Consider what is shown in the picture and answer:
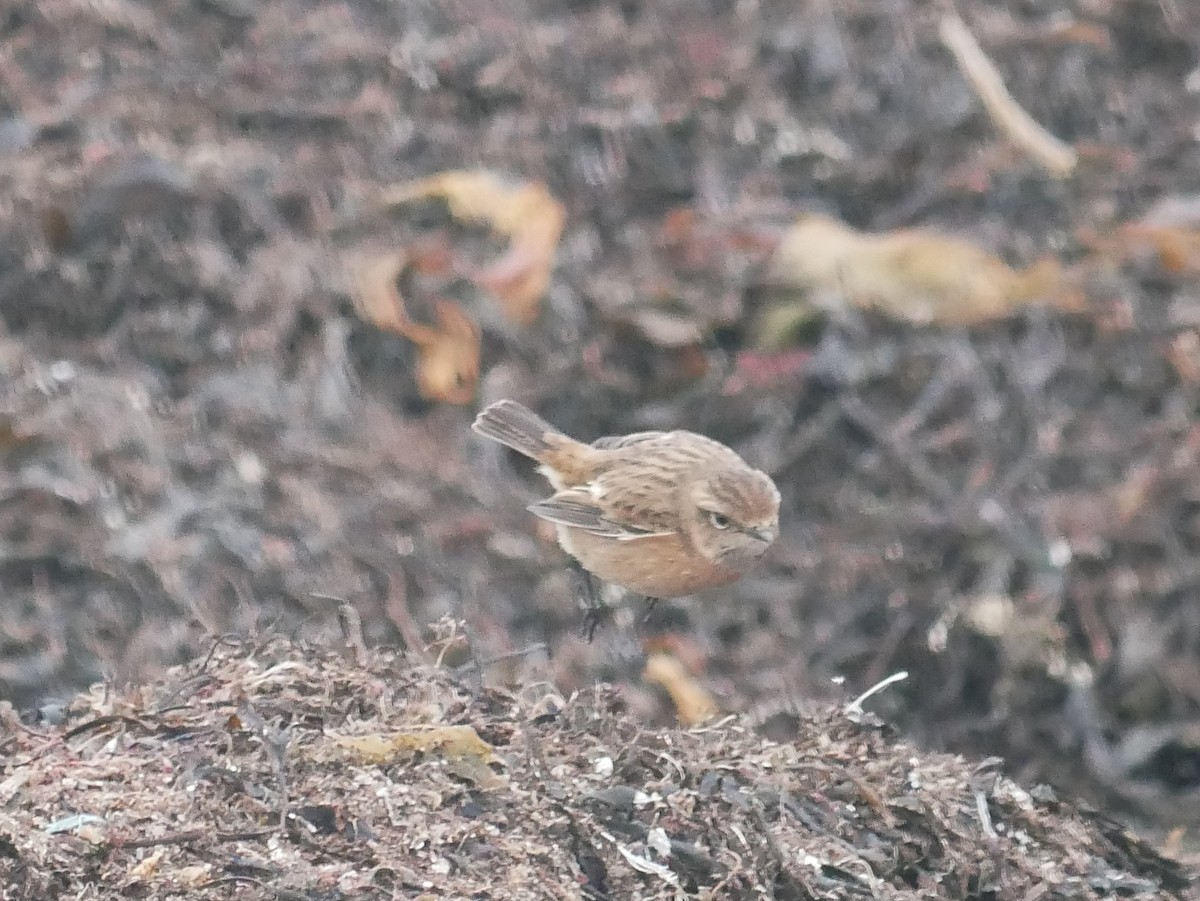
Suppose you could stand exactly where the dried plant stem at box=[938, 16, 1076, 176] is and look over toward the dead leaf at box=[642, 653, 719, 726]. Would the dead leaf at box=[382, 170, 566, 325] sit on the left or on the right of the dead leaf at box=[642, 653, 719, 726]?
right

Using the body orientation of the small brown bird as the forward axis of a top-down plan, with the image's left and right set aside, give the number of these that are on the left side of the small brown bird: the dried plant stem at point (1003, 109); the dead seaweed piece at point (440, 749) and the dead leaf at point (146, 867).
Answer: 1

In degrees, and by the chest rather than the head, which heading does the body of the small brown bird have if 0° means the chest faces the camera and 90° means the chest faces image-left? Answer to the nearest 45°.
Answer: approximately 315°

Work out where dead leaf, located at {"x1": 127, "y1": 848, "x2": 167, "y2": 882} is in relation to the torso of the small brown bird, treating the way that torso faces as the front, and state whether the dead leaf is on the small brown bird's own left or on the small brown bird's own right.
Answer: on the small brown bird's own right

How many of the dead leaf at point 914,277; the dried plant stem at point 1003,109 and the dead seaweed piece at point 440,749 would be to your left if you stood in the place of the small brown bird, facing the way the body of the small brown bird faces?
2

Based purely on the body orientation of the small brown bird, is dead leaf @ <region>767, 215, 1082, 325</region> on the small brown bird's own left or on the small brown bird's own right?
on the small brown bird's own left

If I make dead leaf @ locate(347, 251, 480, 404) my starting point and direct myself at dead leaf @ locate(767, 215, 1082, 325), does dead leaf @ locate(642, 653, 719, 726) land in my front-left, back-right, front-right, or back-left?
front-right

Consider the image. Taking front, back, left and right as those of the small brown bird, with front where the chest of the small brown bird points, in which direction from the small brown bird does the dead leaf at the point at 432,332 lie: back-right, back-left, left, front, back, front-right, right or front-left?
back

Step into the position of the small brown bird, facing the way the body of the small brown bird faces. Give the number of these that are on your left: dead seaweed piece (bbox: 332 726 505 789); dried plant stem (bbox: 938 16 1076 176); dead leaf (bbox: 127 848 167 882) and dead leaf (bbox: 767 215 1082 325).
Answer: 2

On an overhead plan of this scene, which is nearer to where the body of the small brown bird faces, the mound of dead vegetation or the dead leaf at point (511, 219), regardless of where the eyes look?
the mound of dead vegetation

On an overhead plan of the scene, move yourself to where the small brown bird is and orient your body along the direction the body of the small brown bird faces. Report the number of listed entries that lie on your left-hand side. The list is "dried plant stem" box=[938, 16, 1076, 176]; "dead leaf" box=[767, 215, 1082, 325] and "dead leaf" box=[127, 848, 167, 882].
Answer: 2
